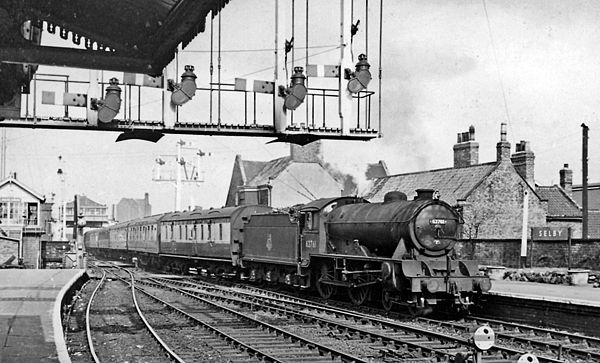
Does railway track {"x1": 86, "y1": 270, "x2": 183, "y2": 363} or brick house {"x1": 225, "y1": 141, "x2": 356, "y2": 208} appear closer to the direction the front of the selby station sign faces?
the railway track

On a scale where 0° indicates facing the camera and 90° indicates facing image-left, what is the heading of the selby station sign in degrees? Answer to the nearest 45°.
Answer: approximately 0°

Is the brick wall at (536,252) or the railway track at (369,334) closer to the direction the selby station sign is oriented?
the railway track

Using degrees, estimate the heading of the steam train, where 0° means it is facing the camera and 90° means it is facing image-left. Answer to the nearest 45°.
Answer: approximately 315°

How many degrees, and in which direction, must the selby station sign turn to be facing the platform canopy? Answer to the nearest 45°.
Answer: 0° — it already faces it
